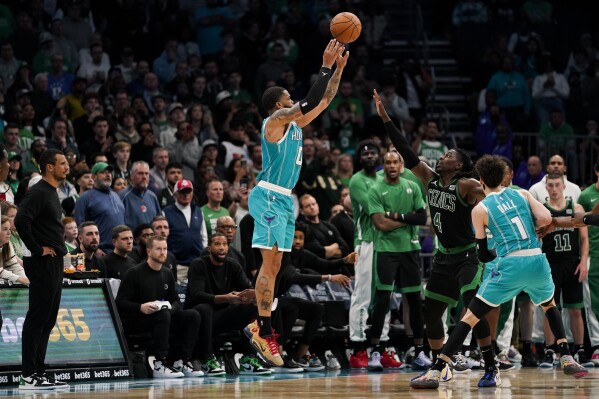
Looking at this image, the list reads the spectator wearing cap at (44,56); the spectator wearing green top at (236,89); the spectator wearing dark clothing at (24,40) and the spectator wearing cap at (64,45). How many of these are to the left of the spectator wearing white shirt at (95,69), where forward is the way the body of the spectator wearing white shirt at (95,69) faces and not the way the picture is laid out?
1

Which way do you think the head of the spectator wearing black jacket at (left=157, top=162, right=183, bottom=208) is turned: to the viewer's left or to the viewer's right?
to the viewer's right

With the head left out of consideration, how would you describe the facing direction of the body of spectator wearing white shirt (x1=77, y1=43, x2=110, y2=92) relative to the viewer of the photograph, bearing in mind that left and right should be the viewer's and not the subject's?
facing the viewer

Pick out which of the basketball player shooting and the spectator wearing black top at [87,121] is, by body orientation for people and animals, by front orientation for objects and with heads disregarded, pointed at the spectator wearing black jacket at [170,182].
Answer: the spectator wearing black top at [87,121]

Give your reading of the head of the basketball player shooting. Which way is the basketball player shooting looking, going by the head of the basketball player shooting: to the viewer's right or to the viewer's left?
to the viewer's right

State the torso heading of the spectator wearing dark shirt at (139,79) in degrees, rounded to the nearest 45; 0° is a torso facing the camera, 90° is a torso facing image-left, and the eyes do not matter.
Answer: approximately 315°

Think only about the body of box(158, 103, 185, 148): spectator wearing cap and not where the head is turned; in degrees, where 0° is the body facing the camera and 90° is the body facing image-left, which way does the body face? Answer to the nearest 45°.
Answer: approximately 315°

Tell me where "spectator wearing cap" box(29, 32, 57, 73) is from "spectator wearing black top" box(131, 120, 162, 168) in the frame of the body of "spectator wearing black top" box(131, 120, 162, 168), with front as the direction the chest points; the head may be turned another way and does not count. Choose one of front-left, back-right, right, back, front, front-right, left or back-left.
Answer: back

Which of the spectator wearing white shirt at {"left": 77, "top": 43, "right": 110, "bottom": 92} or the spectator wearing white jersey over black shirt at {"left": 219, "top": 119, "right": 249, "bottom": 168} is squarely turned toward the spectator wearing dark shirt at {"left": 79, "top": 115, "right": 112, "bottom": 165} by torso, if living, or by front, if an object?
the spectator wearing white shirt at {"left": 77, "top": 43, "right": 110, "bottom": 92}

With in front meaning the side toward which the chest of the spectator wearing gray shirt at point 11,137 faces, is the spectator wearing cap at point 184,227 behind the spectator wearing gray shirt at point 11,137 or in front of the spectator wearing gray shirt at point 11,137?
in front
